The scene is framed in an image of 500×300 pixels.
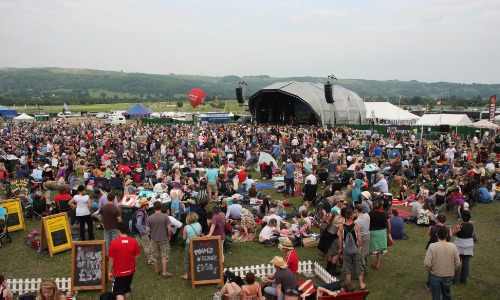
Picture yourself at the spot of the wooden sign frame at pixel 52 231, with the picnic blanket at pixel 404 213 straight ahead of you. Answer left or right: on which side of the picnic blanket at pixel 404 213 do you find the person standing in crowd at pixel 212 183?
left

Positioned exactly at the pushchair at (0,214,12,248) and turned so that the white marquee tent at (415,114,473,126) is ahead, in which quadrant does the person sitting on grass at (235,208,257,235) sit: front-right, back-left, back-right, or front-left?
front-right

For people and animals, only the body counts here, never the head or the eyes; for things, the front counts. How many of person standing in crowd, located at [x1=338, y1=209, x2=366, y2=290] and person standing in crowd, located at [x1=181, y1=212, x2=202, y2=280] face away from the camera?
2

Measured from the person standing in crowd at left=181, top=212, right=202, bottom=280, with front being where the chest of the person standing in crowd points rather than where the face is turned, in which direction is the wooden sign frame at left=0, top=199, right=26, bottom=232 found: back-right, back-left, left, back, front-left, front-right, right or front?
front-left

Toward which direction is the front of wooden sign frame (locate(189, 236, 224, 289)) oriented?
toward the camera

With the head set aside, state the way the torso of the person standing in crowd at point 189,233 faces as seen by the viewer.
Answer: away from the camera

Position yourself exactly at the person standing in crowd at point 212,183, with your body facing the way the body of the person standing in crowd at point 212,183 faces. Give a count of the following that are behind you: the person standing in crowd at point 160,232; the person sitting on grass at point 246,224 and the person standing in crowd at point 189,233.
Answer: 3

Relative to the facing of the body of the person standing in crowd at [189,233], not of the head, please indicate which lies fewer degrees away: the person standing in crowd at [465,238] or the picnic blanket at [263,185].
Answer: the picnic blanket

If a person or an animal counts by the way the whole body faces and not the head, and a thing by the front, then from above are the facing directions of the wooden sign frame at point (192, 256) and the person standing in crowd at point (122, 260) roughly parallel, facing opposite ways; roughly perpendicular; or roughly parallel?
roughly parallel, facing opposite ways

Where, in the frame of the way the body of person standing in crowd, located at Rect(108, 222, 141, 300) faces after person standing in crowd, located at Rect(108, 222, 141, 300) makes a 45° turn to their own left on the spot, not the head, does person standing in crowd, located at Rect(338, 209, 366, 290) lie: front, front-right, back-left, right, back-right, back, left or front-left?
back-right

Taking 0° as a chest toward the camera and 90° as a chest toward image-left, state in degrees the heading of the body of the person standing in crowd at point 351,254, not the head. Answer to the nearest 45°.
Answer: approximately 180°

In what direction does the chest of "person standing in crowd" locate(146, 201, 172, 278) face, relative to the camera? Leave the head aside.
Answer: away from the camera

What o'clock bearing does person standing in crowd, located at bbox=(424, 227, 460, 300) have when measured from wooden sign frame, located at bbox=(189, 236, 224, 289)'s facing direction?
The person standing in crowd is roughly at 10 o'clock from the wooden sign frame.

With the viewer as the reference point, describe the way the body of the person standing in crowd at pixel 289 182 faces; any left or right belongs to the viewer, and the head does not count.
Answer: facing away from the viewer

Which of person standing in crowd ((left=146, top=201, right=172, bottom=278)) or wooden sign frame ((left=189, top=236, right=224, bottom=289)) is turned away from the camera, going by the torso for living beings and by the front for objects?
the person standing in crowd

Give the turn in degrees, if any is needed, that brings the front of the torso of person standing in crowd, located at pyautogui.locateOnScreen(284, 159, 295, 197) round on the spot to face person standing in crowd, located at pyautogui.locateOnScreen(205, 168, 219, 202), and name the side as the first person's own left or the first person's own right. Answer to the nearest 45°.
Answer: approximately 135° to the first person's own left

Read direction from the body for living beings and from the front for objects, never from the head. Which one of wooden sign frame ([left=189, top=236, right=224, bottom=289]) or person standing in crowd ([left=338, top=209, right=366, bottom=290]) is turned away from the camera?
the person standing in crowd

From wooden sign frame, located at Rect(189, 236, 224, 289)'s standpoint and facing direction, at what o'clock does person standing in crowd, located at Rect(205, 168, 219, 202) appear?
The person standing in crowd is roughly at 6 o'clock from the wooden sign frame.
